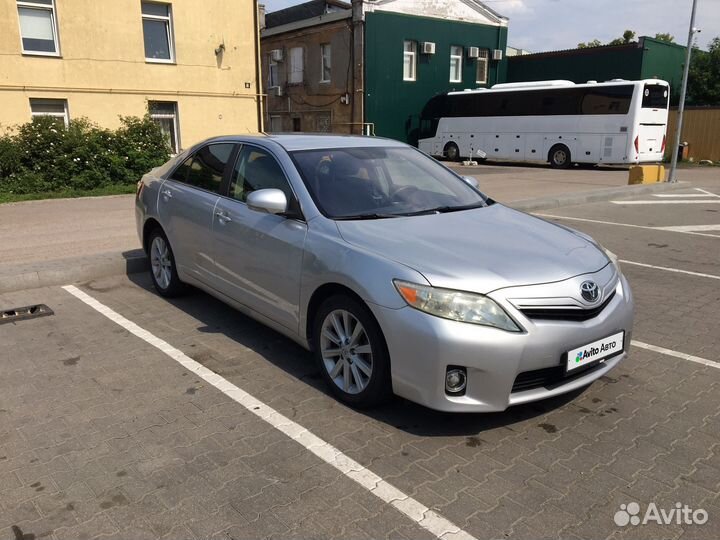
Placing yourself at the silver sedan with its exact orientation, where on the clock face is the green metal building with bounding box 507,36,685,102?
The green metal building is roughly at 8 o'clock from the silver sedan.

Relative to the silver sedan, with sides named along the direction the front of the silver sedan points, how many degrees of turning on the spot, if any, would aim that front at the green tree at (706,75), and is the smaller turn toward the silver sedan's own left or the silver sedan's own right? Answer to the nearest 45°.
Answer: approximately 90° to the silver sedan's own left

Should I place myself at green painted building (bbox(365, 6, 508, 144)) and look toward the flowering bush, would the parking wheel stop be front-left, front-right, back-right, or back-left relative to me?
front-left

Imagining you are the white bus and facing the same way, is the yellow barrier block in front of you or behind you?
behind

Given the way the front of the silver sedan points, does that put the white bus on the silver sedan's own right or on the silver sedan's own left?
on the silver sedan's own left

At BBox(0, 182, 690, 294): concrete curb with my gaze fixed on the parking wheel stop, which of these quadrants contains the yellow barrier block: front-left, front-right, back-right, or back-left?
back-left

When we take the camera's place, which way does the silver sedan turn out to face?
facing the viewer and to the right of the viewer

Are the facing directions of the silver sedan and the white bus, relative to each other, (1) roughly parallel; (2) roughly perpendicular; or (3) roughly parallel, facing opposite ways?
roughly parallel, facing opposite ways

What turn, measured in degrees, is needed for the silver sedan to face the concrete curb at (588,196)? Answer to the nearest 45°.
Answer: approximately 90° to its left

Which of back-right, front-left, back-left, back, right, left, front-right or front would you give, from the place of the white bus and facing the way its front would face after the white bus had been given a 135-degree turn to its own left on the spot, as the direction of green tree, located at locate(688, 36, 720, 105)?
back-left

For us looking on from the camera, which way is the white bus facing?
facing away from the viewer and to the left of the viewer

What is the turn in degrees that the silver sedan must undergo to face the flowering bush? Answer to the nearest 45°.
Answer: approximately 180°

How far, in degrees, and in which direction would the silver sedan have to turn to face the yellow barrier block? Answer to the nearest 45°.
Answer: approximately 90° to its left
